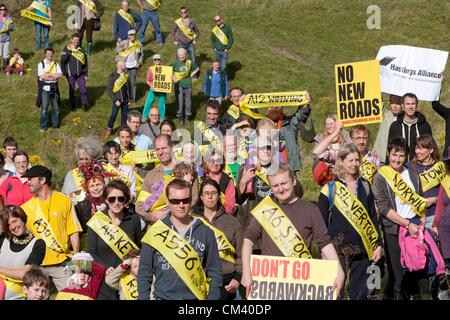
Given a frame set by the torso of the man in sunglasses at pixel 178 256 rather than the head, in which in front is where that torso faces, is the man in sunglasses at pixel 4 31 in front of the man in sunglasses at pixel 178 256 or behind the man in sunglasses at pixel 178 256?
behind

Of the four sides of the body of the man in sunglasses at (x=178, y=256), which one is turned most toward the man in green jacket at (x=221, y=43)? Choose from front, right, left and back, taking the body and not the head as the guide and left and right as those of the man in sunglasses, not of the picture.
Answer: back

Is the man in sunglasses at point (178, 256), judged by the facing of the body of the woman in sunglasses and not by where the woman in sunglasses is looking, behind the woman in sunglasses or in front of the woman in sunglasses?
in front

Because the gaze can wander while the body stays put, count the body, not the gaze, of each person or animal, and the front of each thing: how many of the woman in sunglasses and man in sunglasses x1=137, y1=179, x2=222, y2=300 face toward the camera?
2

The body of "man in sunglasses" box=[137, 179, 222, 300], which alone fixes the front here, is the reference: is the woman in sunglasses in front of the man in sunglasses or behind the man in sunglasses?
behind

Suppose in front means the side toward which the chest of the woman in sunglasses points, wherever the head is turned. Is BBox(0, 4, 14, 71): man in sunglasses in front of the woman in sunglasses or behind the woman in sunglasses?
behind

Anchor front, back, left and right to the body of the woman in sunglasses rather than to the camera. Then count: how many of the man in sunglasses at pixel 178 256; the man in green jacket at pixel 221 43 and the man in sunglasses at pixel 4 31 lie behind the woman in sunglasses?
2

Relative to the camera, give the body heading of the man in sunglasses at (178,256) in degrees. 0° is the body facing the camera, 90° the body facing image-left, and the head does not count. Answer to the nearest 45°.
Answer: approximately 0°

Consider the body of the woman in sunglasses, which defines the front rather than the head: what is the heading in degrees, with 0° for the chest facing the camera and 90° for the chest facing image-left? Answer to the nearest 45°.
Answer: approximately 0°
